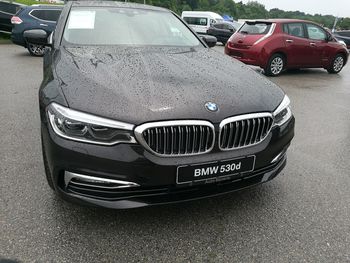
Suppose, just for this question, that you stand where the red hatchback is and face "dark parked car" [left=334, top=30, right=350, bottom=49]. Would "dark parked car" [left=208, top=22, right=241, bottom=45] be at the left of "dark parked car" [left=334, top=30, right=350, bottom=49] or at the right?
left

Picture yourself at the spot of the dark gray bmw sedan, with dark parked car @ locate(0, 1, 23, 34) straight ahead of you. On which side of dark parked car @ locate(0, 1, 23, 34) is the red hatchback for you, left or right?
right

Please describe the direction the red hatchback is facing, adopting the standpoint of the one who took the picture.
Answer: facing away from the viewer and to the right of the viewer

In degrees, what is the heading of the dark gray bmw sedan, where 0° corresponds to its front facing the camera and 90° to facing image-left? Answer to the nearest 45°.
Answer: approximately 315°

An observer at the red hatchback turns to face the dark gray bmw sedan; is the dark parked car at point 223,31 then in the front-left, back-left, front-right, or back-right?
back-right

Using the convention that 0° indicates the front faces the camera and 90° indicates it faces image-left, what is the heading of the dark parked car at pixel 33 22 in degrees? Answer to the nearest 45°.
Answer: approximately 270°

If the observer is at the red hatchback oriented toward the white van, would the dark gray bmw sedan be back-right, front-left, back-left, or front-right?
back-left
